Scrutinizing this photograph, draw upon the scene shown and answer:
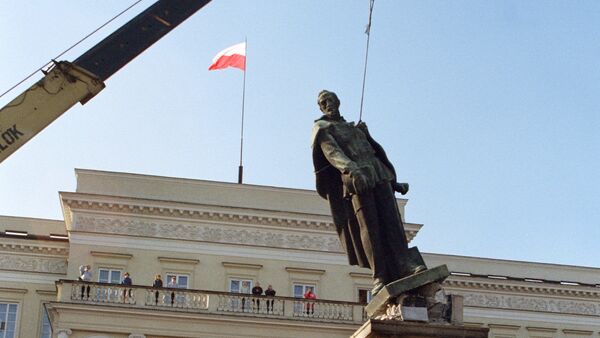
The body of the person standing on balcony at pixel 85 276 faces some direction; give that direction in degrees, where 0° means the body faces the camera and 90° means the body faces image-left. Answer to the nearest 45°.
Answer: approximately 0°

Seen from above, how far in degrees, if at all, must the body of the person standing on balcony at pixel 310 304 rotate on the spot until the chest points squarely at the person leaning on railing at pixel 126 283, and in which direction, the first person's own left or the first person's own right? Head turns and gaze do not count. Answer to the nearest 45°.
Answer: approximately 90° to the first person's own right

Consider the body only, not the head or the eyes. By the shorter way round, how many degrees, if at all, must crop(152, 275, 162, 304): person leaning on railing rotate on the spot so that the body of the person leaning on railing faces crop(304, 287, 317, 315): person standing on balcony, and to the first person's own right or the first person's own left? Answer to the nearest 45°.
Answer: approximately 90° to the first person's own left

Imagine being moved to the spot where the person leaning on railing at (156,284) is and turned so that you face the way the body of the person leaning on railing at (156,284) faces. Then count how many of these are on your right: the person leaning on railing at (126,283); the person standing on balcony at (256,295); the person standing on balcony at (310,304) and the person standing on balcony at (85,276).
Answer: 2

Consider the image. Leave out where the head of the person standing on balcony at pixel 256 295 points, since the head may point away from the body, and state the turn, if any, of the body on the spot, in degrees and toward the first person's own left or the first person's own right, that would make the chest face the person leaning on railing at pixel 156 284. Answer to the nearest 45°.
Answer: approximately 90° to the first person's own right

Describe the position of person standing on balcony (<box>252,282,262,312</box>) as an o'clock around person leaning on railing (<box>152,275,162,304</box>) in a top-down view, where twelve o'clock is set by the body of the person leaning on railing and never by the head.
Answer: The person standing on balcony is roughly at 9 o'clock from the person leaning on railing.

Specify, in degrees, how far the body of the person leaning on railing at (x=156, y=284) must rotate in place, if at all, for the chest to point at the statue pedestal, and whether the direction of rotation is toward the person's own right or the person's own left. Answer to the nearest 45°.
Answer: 0° — they already face it

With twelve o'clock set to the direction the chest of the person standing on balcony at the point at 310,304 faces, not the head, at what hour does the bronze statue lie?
The bronze statue is roughly at 12 o'clock from the person standing on balcony.

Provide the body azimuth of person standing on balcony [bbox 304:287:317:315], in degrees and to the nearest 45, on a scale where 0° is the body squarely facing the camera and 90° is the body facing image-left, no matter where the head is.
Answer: approximately 0°
